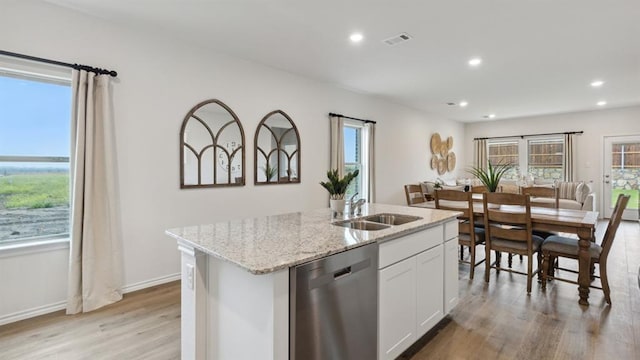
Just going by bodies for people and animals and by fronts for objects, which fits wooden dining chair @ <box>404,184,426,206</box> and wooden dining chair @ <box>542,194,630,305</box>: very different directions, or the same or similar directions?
very different directions

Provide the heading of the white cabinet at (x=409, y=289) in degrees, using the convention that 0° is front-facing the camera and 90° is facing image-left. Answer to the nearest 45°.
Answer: approximately 315°

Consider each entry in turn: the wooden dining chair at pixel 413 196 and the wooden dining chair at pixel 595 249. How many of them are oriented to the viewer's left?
1

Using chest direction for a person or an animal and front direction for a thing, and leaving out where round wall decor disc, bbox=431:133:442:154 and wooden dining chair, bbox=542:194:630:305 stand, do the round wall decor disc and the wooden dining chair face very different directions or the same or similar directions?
very different directions

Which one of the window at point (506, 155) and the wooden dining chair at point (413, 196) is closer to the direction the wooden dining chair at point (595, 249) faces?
the wooden dining chair

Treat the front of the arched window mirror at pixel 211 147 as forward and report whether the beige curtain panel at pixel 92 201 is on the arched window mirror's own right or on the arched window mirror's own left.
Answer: on the arched window mirror's own right

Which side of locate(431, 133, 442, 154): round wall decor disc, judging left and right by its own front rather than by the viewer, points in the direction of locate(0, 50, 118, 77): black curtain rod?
right

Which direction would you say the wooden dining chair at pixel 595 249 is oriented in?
to the viewer's left

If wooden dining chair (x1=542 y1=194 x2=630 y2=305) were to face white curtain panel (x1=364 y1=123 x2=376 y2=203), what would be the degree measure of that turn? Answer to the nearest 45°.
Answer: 0° — it already faces it
